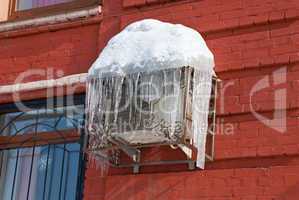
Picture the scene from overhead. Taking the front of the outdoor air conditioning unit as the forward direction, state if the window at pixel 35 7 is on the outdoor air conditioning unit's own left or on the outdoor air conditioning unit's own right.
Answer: on the outdoor air conditioning unit's own right

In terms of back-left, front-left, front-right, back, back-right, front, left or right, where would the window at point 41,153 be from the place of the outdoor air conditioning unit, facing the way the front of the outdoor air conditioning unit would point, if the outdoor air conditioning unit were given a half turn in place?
left
